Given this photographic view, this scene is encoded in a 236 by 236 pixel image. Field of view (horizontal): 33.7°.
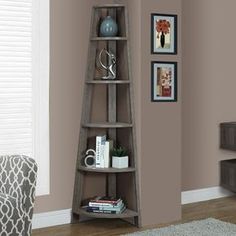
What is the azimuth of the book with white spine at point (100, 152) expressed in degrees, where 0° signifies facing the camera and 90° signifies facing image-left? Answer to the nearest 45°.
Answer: approximately 0°

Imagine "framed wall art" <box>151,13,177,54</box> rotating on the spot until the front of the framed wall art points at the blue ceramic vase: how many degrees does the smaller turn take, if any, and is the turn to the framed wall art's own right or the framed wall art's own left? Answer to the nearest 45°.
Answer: approximately 90° to the framed wall art's own right

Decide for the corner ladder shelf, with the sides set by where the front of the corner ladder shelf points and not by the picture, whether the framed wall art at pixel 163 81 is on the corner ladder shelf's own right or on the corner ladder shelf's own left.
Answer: on the corner ladder shelf's own left

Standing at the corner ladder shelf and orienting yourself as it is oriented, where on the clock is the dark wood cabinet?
The dark wood cabinet is roughly at 8 o'clock from the corner ladder shelf.

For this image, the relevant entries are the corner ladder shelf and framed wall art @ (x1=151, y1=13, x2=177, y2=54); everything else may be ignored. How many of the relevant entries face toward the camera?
2

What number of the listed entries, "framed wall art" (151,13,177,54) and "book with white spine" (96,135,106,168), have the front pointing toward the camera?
2

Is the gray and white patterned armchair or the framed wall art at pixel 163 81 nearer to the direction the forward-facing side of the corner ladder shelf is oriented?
the gray and white patterned armchair
